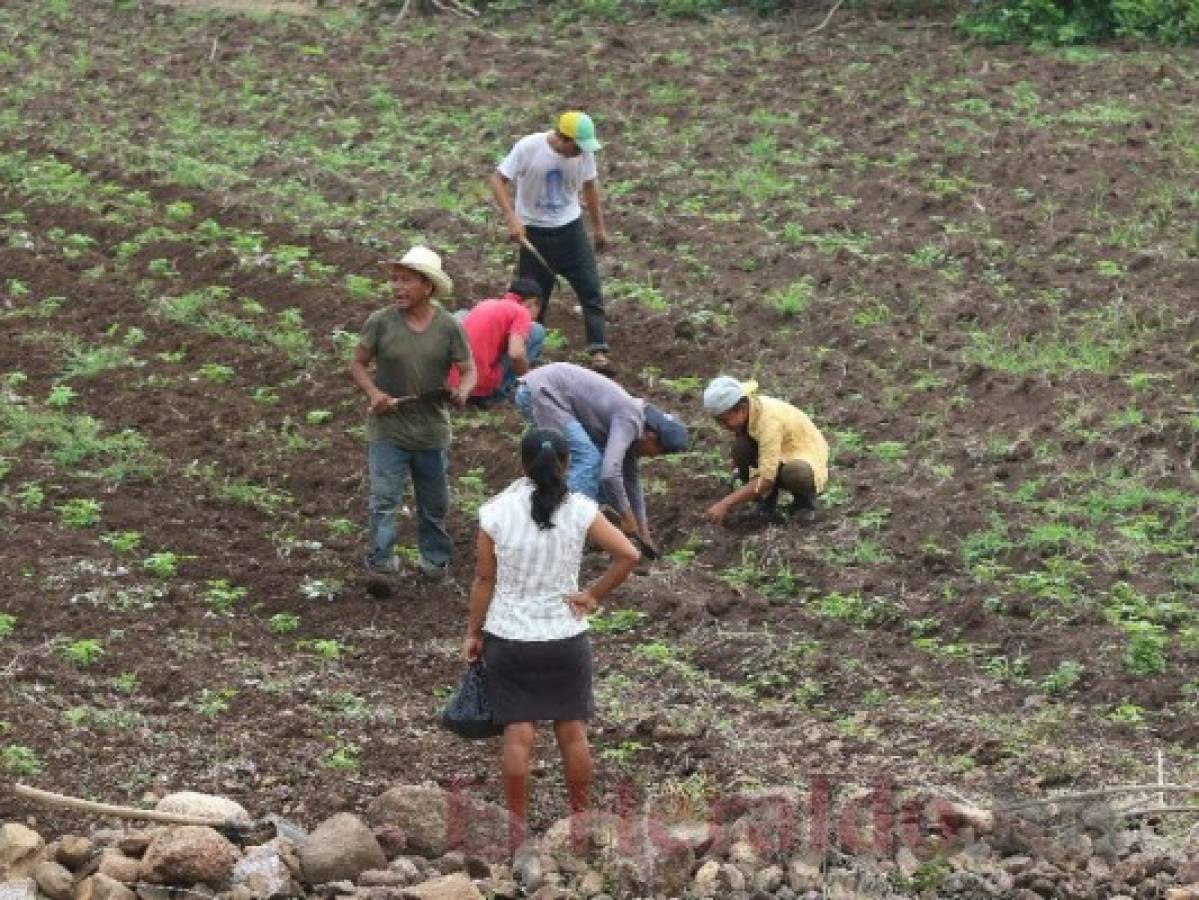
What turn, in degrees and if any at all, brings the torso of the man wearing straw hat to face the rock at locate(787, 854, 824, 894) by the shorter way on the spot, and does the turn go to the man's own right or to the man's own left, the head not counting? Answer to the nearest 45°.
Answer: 0° — they already face it

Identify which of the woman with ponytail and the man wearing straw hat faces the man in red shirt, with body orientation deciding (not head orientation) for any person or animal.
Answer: the woman with ponytail

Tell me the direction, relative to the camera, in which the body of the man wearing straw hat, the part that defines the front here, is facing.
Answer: toward the camera

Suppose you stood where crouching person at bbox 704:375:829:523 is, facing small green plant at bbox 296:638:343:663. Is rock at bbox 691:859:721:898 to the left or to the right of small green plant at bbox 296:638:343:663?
left

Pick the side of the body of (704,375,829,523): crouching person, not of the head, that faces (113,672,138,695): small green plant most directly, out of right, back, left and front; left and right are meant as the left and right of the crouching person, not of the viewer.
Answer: front

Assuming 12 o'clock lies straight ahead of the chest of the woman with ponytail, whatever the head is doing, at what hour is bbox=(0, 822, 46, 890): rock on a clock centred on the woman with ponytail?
The rock is roughly at 8 o'clock from the woman with ponytail.

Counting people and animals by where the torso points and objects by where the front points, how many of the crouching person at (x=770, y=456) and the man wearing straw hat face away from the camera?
0

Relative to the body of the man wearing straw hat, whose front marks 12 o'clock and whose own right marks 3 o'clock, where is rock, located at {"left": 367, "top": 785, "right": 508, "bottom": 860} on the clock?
The rock is roughly at 12 o'clock from the man wearing straw hat.

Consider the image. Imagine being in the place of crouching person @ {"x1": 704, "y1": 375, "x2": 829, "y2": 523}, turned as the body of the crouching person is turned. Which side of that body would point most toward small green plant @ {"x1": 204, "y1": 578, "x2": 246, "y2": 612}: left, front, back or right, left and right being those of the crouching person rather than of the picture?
front

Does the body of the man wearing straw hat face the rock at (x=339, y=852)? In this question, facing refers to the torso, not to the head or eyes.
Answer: yes

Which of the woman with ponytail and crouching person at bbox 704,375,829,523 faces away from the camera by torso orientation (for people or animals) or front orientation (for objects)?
the woman with ponytail

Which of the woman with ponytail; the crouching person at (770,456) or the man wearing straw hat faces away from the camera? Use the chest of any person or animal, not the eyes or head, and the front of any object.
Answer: the woman with ponytail

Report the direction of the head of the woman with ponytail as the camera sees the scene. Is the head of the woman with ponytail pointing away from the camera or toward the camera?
away from the camera

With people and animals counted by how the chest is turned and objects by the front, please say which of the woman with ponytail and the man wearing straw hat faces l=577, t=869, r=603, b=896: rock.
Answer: the man wearing straw hat

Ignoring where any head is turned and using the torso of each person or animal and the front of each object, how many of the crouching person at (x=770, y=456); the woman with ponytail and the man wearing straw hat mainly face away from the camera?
1

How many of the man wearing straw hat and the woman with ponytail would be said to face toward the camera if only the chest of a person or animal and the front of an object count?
1

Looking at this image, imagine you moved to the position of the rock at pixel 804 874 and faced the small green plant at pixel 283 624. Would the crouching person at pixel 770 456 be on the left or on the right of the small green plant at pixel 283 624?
right

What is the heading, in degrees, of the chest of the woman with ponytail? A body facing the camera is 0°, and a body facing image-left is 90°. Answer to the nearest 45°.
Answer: approximately 180°
